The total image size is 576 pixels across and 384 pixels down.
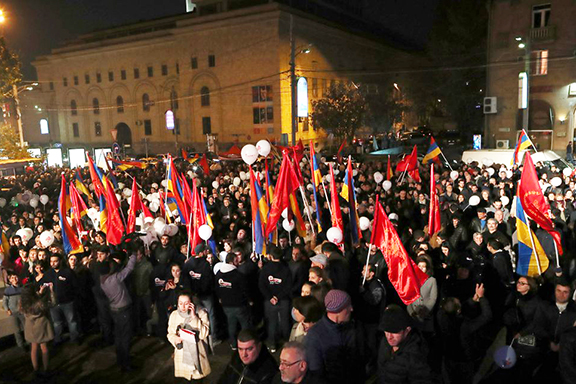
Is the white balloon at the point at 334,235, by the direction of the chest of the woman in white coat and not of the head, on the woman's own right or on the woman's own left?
on the woman's own left

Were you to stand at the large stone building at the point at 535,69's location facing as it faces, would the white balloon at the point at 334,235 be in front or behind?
in front

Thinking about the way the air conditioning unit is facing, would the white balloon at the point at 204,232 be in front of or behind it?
in front

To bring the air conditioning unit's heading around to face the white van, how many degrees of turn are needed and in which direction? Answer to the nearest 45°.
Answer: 0° — it already faces it

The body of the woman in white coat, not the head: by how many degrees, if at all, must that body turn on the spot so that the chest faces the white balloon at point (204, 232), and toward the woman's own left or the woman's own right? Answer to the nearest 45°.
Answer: approximately 180°

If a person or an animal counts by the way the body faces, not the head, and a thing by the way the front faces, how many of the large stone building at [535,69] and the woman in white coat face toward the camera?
2

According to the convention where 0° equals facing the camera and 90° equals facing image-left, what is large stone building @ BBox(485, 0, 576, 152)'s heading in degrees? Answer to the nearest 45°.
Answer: approximately 0°

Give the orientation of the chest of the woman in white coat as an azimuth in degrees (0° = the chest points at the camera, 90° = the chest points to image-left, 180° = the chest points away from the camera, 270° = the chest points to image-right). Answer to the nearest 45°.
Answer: approximately 0°
